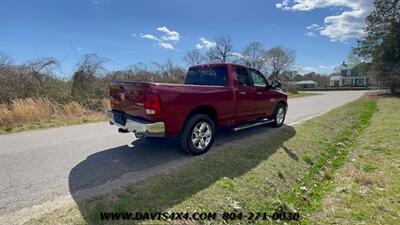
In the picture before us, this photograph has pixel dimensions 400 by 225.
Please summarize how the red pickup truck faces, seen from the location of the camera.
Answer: facing away from the viewer and to the right of the viewer
